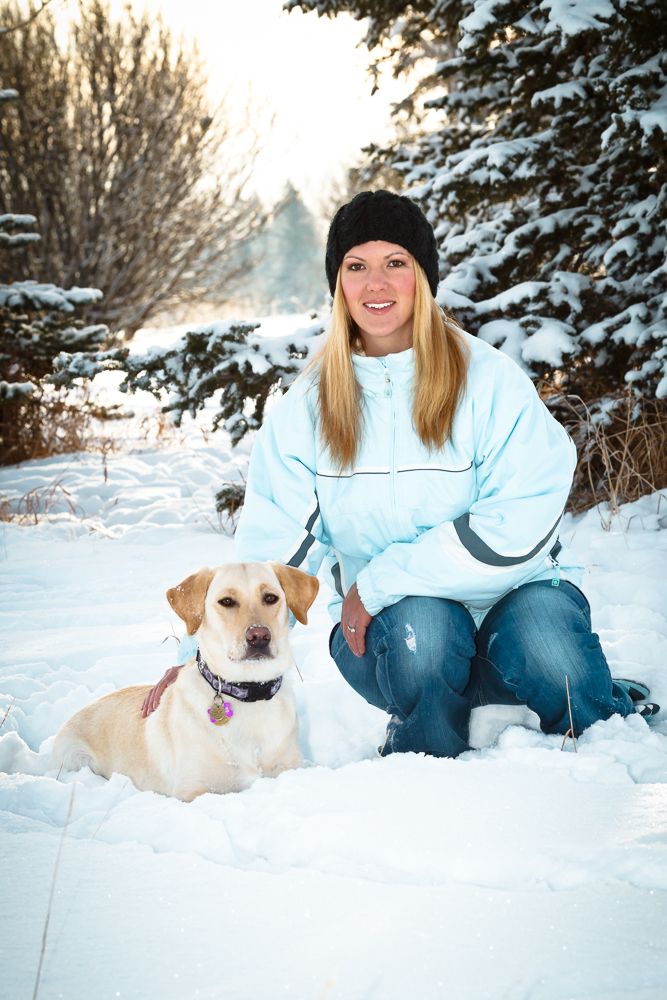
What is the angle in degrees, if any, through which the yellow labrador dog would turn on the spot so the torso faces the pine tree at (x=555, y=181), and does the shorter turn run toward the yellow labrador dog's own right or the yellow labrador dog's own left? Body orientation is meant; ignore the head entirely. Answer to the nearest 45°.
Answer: approximately 90° to the yellow labrador dog's own left

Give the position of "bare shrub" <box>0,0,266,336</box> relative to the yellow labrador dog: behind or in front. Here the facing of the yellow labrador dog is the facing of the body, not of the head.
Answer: behind

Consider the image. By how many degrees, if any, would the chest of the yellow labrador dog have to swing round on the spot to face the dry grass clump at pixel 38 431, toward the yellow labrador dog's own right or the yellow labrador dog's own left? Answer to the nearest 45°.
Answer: approximately 135° to the yellow labrador dog's own left

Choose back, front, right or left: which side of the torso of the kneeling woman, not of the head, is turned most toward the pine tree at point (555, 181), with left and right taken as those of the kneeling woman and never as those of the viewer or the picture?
back

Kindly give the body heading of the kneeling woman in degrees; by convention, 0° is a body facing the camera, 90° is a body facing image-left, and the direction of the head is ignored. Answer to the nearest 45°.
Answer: approximately 0°

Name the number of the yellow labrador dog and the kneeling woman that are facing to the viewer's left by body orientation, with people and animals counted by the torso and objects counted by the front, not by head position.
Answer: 0

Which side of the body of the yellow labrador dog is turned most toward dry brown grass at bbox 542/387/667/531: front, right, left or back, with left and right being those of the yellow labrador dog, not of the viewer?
left

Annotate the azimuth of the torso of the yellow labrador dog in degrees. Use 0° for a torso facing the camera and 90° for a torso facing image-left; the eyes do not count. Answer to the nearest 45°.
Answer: approximately 315°
